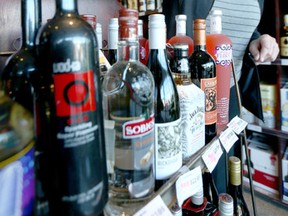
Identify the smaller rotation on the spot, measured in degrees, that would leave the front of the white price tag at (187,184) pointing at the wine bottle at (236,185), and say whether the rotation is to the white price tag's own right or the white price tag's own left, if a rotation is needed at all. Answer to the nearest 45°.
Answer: approximately 135° to the white price tag's own left

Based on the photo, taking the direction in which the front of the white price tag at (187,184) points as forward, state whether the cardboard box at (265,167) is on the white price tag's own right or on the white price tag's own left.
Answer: on the white price tag's own left

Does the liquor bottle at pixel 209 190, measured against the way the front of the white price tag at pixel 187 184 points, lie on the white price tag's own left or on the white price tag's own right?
on the white price tag's own left
